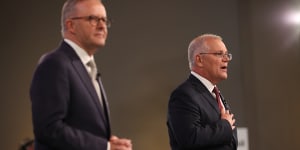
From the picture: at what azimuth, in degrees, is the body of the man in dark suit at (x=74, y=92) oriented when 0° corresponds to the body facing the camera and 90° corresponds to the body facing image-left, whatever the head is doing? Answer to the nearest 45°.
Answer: approximately 315°

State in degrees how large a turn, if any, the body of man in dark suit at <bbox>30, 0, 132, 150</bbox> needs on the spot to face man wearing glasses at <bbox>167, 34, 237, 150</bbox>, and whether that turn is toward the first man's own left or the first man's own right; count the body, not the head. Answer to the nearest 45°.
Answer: approximately 90° to the first man's own left

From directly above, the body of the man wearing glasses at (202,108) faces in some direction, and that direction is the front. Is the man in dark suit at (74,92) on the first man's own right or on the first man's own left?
on the first man's own right
